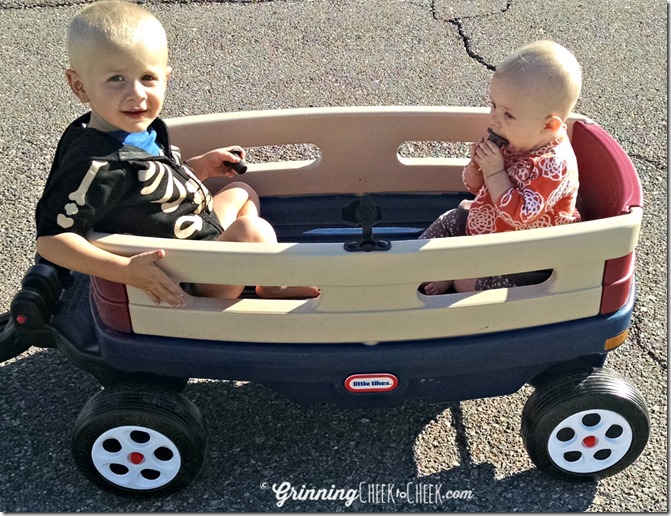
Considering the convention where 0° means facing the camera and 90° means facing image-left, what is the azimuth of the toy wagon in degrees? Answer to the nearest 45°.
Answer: approximately 90°

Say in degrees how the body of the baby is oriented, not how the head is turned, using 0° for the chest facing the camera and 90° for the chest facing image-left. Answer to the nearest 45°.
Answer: approximately 90°

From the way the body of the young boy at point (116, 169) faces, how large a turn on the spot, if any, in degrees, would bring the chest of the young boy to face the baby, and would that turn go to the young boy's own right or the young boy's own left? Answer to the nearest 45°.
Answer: approximately 45° to the young boy's own left

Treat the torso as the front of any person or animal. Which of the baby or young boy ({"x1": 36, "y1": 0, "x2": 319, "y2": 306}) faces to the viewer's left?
the baby
